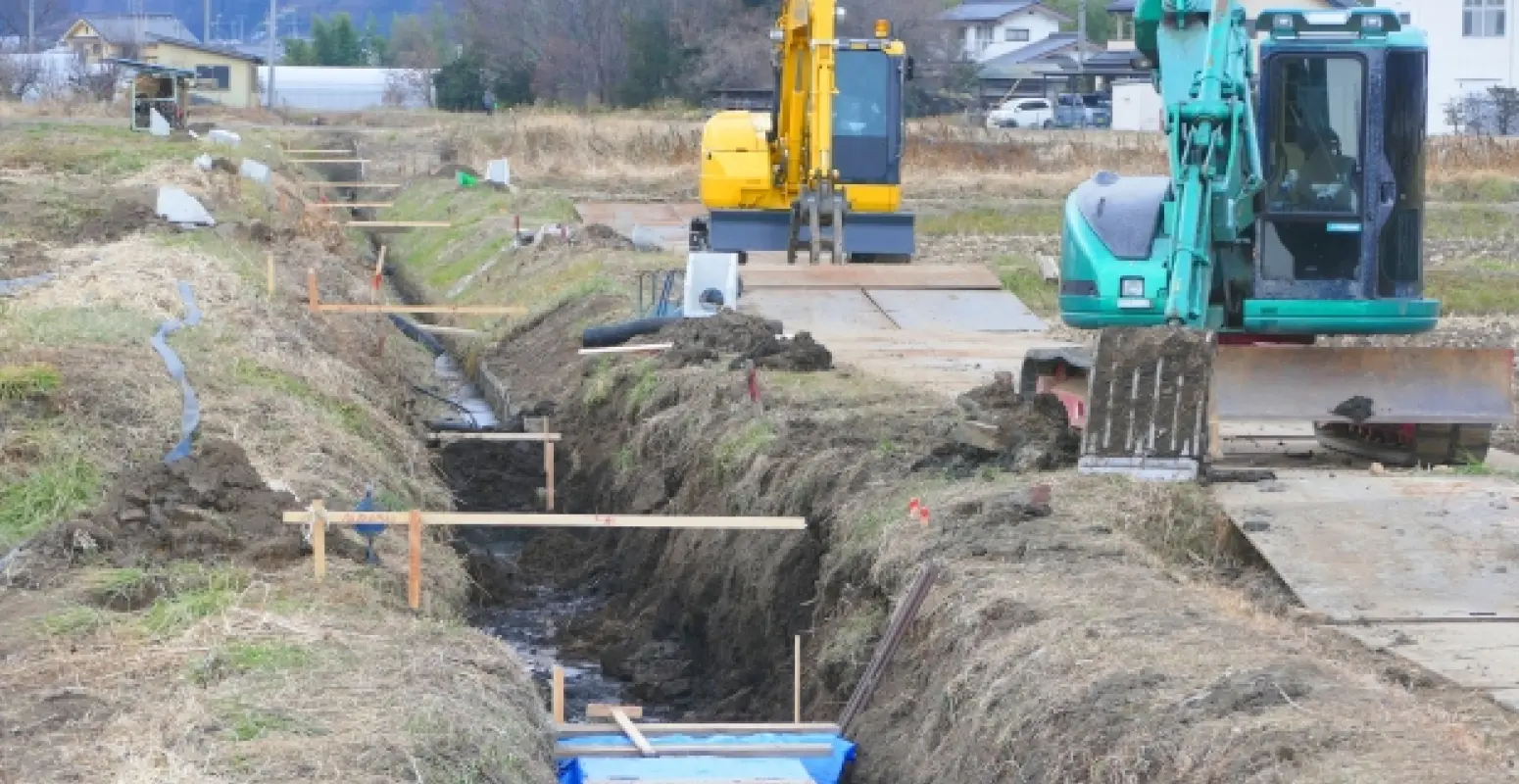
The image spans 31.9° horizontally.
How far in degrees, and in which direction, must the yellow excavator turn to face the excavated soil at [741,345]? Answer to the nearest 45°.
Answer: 0° — it already faces it

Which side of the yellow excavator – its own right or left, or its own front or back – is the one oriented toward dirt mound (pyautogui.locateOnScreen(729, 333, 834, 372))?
front

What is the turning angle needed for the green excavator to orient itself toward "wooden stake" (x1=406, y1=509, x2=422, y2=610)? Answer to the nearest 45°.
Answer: approximately 45° to its right

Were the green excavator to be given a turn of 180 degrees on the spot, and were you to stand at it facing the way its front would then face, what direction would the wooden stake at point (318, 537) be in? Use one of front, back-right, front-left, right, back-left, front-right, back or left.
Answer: back-left

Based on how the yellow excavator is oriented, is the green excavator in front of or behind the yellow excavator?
in front

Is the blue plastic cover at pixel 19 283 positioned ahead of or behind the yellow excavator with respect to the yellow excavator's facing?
ahead

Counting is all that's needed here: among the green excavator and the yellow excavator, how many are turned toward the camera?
2

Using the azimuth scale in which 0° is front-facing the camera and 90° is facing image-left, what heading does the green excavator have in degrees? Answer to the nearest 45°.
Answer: approximately 0°

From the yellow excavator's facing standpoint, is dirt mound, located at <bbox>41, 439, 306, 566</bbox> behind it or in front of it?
in front

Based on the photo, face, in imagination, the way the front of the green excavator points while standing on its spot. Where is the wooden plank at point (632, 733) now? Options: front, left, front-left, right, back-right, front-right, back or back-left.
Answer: front-right

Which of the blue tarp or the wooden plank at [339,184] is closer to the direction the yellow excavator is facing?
the blue tarp

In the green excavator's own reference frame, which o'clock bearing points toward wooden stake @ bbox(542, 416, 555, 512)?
The wooden stake is roughly at 4 o'clock from the green excavator.

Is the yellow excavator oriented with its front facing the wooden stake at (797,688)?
yes
